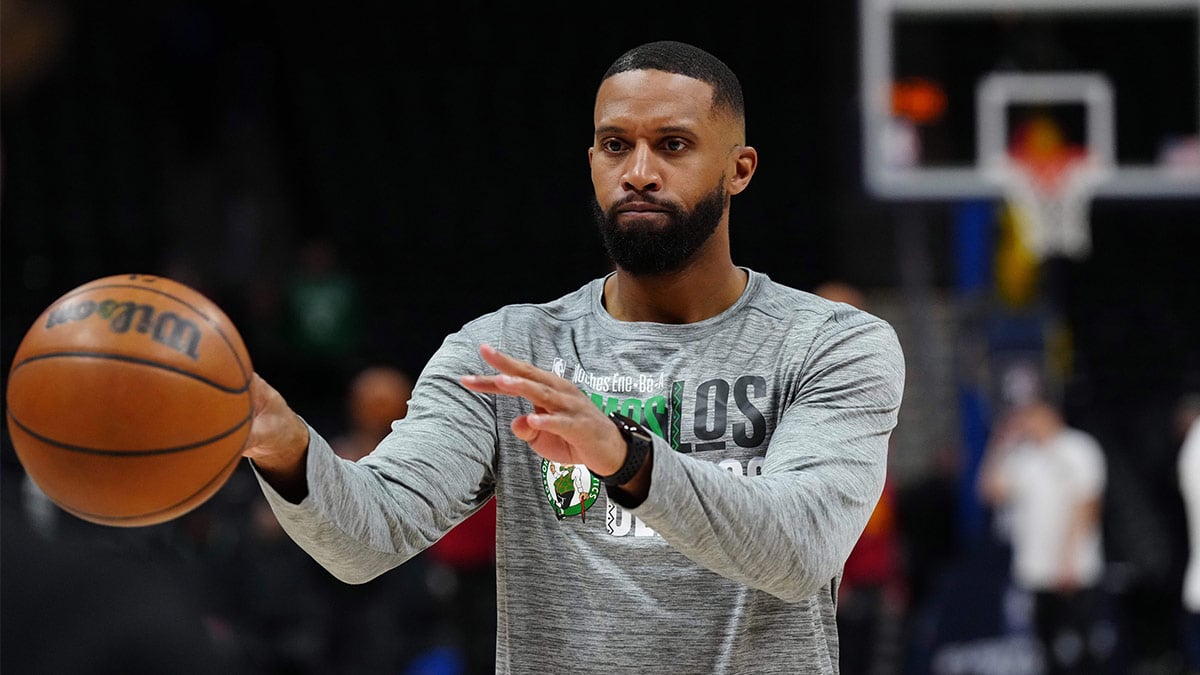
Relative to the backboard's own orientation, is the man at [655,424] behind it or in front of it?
in front

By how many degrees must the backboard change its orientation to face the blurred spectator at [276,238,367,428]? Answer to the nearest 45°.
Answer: approximately 90° to its right

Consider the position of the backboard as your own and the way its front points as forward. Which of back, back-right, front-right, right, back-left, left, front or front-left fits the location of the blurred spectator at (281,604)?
front-right

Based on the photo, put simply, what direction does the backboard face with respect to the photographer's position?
facing the viewer

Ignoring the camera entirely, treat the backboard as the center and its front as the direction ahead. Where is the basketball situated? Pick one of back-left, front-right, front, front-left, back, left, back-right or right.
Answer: front

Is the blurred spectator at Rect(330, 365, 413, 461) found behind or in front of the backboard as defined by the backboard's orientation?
in front
